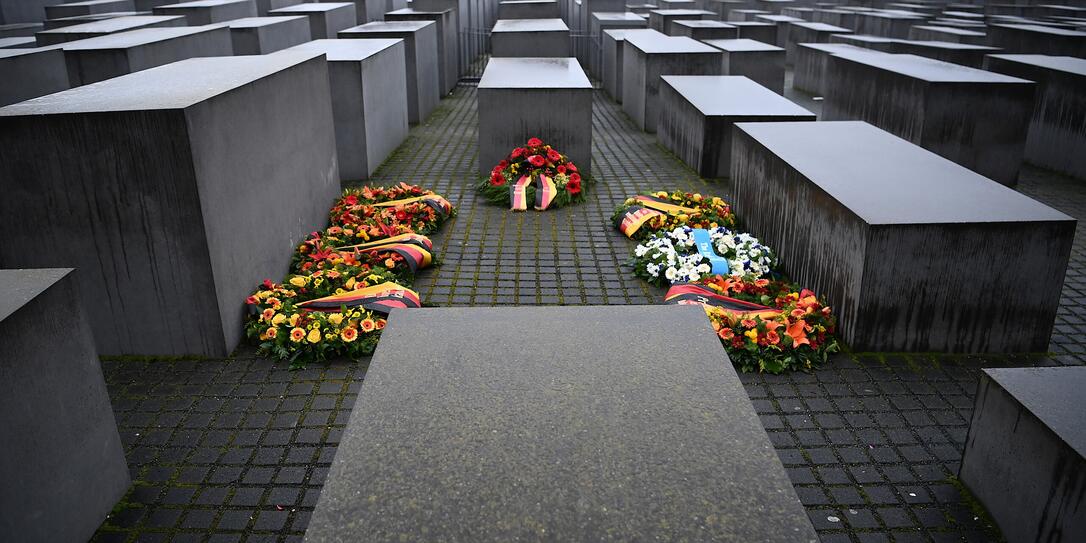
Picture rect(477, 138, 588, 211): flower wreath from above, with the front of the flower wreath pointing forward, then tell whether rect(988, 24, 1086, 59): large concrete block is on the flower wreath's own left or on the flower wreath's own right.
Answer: on the flower wreath's own left

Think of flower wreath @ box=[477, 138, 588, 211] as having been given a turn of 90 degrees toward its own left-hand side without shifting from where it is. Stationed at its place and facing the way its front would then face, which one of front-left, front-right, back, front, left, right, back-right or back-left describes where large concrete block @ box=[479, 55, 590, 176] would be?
left

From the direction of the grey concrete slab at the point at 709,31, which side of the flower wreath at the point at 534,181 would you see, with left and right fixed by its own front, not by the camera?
back

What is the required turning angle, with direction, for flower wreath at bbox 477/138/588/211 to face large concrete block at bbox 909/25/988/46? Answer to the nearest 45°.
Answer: approximately 135° to its left

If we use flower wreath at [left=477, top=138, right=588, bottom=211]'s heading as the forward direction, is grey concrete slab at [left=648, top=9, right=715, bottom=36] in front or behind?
behind

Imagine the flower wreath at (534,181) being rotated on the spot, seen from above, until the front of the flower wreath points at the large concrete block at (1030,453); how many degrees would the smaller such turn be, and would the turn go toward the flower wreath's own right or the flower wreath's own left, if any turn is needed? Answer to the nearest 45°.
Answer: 0° — it already faces it

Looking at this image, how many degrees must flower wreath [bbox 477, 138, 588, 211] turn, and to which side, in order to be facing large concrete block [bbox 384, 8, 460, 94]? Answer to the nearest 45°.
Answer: approximately 180°

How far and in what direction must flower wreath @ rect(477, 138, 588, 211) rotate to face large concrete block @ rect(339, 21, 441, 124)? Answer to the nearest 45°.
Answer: approximately 180°

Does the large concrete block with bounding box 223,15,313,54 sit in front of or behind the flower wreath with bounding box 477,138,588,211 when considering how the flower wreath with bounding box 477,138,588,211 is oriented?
behind

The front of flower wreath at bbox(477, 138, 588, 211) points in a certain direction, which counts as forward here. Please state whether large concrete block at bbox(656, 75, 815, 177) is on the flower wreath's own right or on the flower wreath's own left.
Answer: on the flower wreath's own left

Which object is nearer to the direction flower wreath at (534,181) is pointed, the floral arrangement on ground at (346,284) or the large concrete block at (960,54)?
the floral arrangement on ground

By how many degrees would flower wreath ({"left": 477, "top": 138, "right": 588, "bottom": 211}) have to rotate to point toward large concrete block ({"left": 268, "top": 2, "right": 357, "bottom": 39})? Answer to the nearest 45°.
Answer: approximately 135° to its right

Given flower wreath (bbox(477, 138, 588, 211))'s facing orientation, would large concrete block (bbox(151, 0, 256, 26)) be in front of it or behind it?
behind

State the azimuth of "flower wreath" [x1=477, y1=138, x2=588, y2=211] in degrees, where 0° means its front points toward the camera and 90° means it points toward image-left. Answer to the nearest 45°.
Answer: approximately 0°

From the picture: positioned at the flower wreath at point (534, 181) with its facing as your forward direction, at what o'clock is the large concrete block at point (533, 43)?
The large concrete block is roughly at 6 o'clock from the flower wreath.
